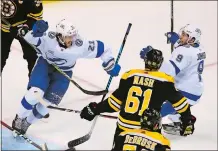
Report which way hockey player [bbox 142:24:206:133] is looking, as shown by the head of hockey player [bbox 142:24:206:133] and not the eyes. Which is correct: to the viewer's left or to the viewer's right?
to the viewer's left

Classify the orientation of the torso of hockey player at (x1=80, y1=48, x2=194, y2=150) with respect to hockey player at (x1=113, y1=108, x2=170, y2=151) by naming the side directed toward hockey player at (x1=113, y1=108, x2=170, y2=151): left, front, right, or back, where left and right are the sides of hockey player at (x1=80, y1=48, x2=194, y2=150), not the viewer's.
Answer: back

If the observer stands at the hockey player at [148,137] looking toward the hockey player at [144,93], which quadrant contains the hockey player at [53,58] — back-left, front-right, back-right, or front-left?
front-left

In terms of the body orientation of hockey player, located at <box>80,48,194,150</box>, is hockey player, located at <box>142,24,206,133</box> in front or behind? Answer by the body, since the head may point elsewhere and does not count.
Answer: in front

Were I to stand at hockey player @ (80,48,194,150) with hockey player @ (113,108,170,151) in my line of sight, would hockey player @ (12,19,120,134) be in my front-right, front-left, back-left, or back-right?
back-right

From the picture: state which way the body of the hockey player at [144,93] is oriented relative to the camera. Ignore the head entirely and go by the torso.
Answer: away from the camera

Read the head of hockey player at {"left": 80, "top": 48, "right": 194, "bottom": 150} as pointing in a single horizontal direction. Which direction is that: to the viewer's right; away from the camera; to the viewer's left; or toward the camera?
away from the camera
